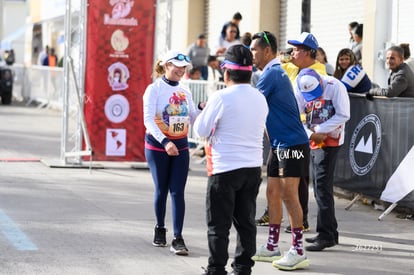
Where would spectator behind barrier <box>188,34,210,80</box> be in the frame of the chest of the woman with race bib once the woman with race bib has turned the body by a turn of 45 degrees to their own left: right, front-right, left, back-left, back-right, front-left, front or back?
left

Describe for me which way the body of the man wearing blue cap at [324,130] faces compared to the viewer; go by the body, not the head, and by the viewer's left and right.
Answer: facing the viewer and to the left of the viewer

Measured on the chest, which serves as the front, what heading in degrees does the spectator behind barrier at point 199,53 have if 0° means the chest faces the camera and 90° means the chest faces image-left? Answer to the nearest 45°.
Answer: approximately 45°

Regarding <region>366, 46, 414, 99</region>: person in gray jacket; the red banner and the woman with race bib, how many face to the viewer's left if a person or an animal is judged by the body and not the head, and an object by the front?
1

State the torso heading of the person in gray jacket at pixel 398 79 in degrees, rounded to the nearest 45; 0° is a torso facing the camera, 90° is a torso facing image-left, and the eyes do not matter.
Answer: approximately 90°

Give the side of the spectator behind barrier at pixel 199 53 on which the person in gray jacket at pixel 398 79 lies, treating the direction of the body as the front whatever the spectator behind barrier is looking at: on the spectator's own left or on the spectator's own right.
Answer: on the spectator's own left

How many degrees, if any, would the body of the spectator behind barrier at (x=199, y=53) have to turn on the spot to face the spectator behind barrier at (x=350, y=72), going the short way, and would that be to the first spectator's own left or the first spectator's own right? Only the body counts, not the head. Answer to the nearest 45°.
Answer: approximately 45° to the first spectator's own left

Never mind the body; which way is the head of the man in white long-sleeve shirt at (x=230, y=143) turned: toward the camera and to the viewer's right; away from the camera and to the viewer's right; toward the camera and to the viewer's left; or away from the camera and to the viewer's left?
away from the camera and to the viewer's left

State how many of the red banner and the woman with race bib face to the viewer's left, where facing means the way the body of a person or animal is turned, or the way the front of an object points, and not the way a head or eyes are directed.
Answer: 0

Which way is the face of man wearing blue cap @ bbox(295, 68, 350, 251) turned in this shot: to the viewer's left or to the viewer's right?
to the viewer's left

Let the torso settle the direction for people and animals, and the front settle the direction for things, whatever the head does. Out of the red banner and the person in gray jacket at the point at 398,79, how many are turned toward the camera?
1

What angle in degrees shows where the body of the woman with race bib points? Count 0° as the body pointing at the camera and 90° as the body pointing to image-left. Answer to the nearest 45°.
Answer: approximately 315°

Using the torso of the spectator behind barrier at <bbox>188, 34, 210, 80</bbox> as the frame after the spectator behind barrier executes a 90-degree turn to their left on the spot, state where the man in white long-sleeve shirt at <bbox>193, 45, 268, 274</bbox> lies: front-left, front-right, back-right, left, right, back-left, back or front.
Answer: front-right
